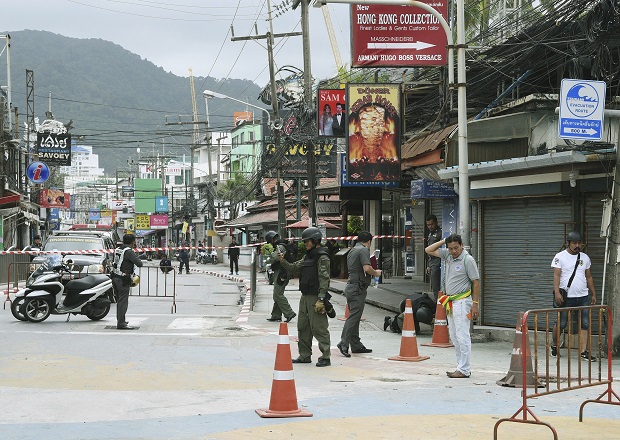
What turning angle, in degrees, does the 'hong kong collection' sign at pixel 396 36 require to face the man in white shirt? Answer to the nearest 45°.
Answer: approximately 45° to its left

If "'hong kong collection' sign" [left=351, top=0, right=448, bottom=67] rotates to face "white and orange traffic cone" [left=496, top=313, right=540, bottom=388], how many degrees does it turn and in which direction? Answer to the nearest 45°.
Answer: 0° — it already faces it

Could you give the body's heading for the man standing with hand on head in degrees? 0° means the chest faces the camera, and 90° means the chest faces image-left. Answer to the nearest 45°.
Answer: approximately 45°

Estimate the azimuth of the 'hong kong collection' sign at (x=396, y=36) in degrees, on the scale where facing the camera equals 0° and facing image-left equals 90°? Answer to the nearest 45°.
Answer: approximately 0°

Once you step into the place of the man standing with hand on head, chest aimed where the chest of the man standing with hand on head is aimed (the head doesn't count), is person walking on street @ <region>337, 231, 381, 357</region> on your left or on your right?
on your right

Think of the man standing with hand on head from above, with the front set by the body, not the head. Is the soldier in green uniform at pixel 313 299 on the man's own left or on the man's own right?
on the man's own right
